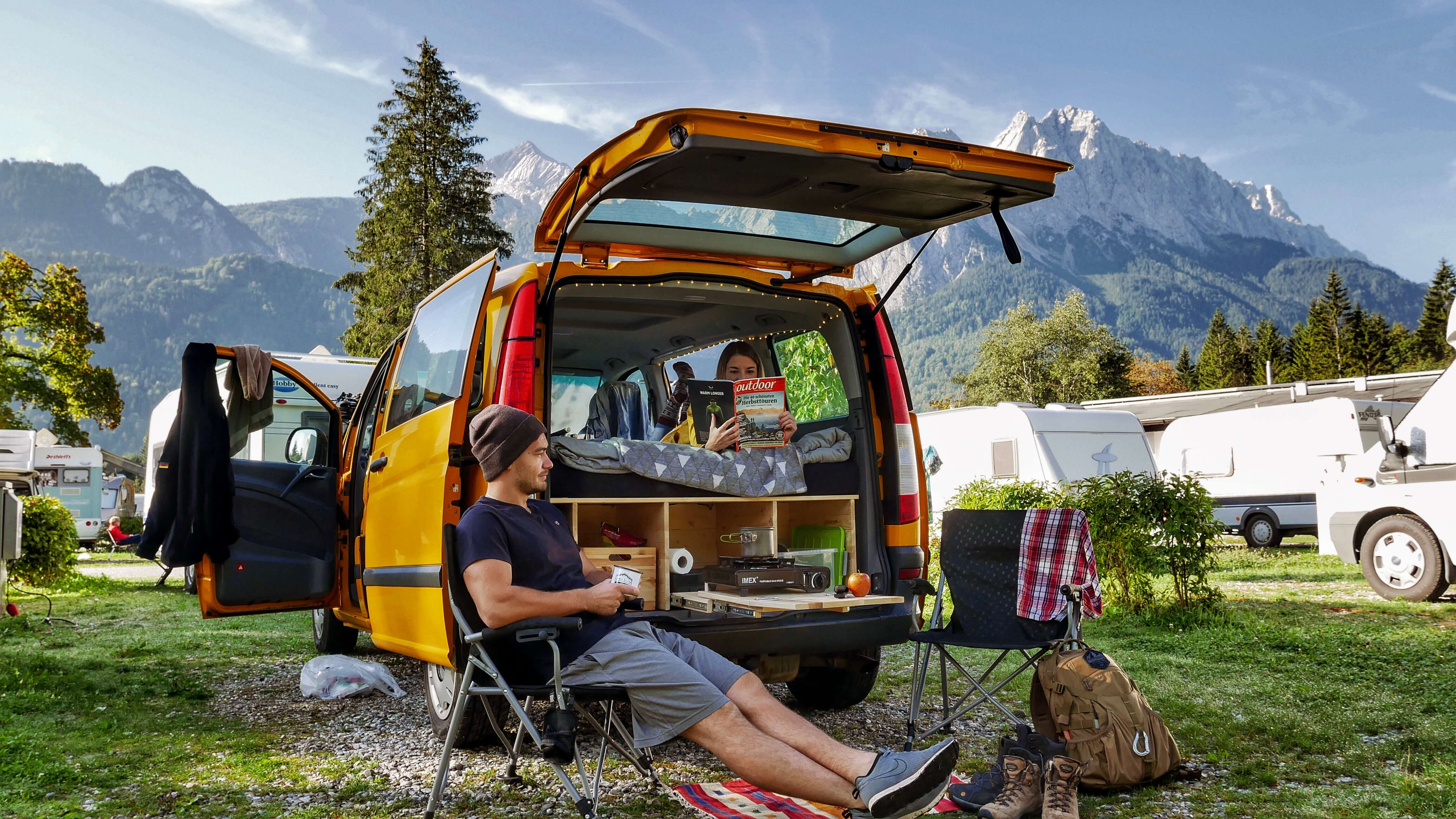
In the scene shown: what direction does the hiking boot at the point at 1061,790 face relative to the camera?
toward the camera

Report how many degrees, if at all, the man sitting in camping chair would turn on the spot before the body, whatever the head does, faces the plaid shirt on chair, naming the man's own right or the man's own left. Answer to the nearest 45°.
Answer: approximately 45° to the man's own left

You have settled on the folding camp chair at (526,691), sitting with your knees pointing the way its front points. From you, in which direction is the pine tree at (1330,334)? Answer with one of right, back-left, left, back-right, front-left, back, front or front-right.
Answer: front-left

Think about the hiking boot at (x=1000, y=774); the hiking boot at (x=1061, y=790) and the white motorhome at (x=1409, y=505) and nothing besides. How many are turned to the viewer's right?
0

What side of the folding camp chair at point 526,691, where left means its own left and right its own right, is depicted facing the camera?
right

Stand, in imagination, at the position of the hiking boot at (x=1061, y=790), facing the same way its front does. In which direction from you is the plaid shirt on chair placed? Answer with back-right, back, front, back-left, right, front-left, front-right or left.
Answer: back

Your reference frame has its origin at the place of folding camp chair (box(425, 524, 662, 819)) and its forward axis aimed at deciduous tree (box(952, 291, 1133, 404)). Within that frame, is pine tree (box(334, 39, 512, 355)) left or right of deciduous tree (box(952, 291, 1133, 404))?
left

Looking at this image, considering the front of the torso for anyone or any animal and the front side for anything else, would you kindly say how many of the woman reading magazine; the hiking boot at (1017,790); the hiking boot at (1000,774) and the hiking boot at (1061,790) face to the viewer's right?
0

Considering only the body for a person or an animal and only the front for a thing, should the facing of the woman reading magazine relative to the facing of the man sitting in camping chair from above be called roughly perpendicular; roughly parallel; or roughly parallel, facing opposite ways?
roughly perpendicular

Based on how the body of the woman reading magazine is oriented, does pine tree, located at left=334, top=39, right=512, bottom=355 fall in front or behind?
behind

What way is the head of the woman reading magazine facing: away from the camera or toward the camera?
toward the camera

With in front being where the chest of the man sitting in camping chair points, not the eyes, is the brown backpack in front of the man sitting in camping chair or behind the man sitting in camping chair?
in front

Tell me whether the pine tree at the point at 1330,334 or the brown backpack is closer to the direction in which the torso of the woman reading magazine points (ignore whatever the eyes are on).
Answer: the brown backpack

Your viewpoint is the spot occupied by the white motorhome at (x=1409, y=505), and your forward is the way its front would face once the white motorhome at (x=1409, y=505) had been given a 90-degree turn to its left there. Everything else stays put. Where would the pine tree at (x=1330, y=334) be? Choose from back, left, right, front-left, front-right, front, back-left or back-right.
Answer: back

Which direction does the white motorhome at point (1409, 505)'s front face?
to the viewer's left

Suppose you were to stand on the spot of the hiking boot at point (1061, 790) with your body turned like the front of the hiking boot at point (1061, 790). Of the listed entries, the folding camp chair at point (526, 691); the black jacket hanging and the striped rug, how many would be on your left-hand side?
0

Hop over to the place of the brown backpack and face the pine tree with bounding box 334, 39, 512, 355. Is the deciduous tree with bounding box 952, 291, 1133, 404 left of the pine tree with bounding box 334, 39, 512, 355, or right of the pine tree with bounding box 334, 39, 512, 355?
right
